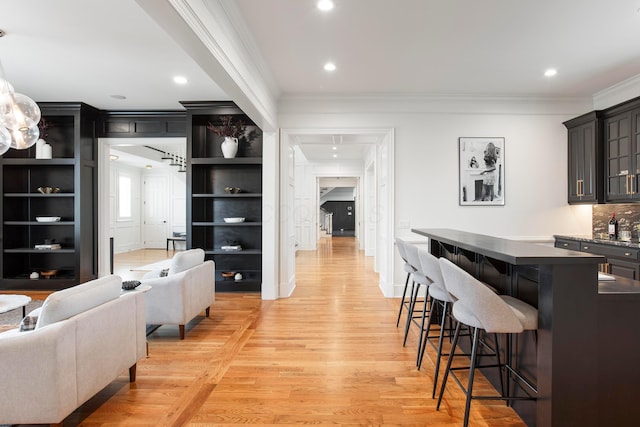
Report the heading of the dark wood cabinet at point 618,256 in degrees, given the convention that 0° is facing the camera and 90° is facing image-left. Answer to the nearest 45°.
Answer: approximately 45°

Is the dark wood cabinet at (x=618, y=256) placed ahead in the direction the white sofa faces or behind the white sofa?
behind

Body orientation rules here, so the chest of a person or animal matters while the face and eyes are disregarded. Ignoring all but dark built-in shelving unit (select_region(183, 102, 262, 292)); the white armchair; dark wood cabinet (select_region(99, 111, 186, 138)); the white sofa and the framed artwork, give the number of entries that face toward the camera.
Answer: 3

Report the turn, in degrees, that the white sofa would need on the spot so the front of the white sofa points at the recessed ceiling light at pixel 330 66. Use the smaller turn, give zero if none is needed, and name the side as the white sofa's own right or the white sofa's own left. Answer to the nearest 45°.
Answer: approximately 135° to the white sofa's own right

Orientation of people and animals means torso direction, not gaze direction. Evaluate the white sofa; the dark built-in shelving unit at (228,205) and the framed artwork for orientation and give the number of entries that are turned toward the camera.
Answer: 2

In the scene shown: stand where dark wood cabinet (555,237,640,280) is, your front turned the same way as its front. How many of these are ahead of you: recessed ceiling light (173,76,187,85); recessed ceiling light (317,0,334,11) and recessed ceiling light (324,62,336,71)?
3

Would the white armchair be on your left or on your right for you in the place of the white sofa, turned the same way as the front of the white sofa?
on your right

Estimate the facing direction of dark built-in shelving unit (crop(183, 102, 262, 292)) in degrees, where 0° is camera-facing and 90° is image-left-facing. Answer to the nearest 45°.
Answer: approximately 0°

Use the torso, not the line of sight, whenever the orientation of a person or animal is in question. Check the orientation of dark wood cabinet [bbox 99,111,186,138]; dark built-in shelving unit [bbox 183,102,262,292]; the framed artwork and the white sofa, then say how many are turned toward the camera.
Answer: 3

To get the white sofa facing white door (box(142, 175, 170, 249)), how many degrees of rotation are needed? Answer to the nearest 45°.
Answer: approximately 45° to its right
